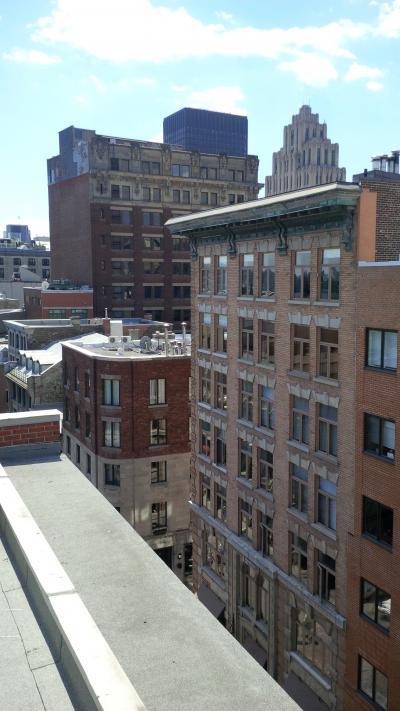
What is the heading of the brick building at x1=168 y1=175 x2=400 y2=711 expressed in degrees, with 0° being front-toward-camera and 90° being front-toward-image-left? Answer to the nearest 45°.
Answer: approximately 45°
